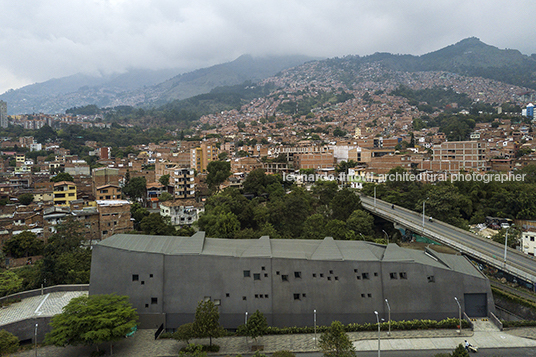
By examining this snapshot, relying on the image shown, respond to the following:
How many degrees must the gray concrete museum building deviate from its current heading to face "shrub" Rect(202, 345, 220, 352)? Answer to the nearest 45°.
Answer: approximately 45° to its right

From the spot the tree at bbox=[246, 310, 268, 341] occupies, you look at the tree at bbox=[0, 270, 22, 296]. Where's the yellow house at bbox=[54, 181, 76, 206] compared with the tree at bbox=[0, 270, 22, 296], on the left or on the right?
right

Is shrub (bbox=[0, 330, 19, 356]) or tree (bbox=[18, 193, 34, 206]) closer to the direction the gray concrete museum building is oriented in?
the shrub

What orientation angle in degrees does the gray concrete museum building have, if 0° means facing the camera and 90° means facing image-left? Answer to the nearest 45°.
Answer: approximately 0°

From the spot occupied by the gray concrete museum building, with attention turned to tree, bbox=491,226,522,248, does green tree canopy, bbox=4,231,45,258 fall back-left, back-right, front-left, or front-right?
back-left

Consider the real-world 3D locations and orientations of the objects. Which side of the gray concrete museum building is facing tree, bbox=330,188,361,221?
back

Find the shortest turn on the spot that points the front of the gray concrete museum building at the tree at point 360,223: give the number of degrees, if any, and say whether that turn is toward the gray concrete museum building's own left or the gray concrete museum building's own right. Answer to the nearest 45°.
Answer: approximately 135° to the gray concrete museum building's own left

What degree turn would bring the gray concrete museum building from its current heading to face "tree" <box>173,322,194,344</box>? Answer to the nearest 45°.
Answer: approximately 45° to its right

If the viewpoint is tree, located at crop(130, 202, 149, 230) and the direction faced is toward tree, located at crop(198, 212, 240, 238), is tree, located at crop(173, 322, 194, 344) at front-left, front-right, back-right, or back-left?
front-right

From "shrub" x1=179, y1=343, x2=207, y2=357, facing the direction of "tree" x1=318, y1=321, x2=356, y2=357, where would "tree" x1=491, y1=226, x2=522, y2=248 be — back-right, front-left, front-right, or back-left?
front-left

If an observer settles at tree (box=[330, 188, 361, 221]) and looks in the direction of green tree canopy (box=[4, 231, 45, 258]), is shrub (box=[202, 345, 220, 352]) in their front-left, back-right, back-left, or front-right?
front-left

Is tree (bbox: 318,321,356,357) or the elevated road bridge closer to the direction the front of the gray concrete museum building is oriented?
the tree

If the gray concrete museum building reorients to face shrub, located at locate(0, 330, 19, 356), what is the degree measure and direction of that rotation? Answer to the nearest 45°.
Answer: approximately 90° to its right

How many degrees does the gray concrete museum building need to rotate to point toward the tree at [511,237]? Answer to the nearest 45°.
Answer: approximately 135° to its left

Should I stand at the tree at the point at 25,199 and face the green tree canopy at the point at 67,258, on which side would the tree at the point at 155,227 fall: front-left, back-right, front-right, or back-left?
front-left
